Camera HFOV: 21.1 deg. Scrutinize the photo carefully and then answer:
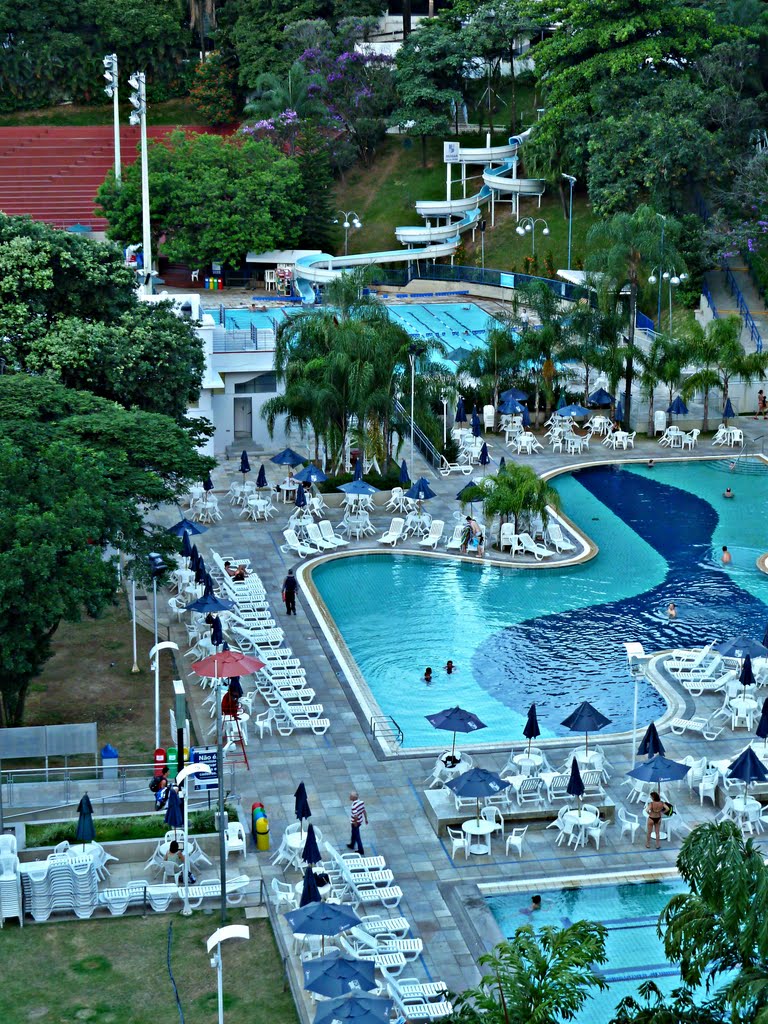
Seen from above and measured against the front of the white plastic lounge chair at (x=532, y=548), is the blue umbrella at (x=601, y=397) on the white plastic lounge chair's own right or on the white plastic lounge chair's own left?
on the white plastic lounge chair's own left

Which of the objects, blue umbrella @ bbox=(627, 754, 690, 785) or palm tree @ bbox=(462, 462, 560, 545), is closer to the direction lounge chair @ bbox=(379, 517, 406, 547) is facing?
the blue umbrella

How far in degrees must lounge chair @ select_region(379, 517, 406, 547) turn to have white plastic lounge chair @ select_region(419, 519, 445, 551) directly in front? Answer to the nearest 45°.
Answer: approximately 135° to its left

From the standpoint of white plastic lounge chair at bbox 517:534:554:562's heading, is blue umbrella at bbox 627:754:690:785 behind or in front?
in front

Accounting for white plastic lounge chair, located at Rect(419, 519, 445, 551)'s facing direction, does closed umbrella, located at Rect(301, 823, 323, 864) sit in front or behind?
in front

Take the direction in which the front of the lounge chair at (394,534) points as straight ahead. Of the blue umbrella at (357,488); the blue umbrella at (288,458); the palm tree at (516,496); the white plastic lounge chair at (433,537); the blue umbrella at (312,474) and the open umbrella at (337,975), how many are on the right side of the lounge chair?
3

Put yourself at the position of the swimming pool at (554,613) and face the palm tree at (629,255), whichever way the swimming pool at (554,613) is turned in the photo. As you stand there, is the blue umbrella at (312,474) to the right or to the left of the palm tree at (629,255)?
left

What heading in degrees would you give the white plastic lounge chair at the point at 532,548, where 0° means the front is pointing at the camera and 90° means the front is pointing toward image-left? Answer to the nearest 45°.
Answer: approximately 315°

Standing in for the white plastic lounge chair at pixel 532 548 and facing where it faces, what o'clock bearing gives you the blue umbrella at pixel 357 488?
The blue umbrella is roughly at 5 o'clock from the white plastic lounge chair.

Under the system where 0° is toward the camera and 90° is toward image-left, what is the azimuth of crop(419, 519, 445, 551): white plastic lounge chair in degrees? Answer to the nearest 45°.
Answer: approximately 45°

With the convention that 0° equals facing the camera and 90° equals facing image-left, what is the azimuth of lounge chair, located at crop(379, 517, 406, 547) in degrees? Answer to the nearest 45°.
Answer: approximately 45°

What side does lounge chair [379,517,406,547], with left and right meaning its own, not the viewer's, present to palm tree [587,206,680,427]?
back
